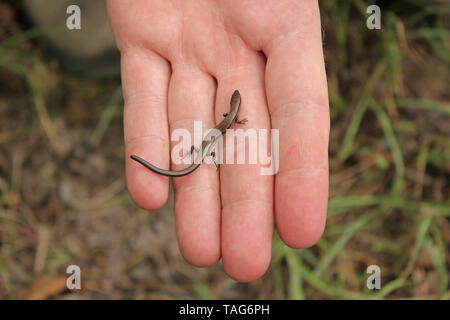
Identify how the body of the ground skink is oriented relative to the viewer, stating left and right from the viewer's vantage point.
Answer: facing away from the viewer and to the right of the viewer
